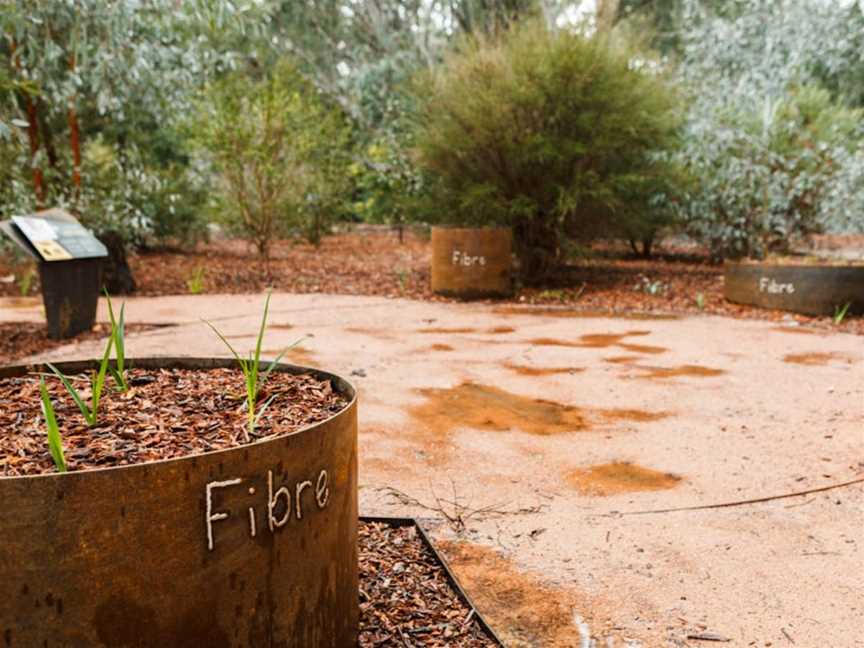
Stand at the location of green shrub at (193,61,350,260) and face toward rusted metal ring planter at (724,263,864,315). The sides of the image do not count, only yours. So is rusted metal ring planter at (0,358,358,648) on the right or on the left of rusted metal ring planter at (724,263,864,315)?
right

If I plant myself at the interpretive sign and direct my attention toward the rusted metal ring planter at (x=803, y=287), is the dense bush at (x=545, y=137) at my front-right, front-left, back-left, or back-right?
front-left

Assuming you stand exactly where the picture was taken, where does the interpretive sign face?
facing the viewer and to the right of the viewer

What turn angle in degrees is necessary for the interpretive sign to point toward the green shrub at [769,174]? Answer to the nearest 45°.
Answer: approximately 45° to its left

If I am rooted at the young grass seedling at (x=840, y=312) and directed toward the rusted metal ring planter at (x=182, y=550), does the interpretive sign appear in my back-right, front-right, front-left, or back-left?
front-right

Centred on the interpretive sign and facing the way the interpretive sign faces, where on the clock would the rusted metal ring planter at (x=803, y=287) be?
The rusted metal ring planter is roughly at 11 o'clock from the interpretive sign.

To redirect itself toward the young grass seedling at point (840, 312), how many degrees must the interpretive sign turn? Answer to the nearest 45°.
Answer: approximately 45° to its left

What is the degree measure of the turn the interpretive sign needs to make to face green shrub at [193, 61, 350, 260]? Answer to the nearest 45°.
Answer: approximately 90° to its left

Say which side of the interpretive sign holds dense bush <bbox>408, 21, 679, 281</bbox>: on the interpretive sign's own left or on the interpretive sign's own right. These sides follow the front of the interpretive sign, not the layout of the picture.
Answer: on the interpretive sign's own left

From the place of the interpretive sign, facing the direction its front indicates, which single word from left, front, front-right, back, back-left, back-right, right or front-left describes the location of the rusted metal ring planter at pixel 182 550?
front-right
